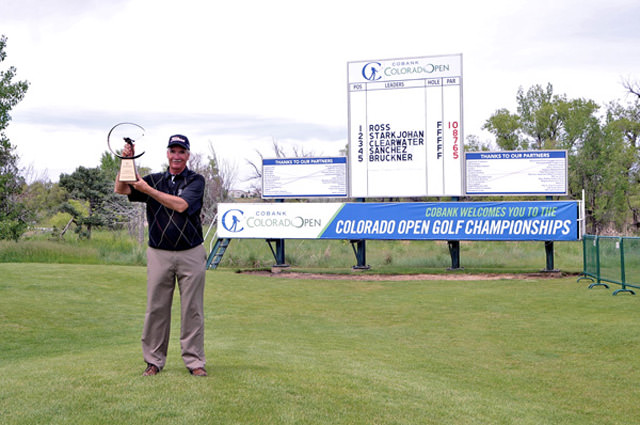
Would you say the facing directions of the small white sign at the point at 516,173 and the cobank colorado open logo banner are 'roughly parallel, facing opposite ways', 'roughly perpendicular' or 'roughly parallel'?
roughly parallel

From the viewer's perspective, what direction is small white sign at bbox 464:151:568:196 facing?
toward the camera

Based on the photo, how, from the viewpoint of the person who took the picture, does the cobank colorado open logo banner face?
facing the viewer

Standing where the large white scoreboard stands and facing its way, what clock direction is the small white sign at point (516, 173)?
The small white sign is roughly at 9 o'clock from the large white scoreboard.

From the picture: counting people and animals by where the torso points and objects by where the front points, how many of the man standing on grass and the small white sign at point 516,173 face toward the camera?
2

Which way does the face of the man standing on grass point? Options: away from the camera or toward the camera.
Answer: toward the camera

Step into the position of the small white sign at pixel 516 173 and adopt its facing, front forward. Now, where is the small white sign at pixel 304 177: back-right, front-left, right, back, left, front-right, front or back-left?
right

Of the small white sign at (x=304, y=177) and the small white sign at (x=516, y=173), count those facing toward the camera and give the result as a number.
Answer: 2

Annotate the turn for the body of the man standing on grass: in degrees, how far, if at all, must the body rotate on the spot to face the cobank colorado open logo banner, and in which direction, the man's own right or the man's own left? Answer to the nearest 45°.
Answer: approximately 135° to the man's own left

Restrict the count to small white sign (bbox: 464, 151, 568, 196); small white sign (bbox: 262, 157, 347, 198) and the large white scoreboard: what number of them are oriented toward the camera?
3

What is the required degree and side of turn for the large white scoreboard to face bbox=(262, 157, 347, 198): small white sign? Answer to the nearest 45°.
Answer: approximately 90° to its right
